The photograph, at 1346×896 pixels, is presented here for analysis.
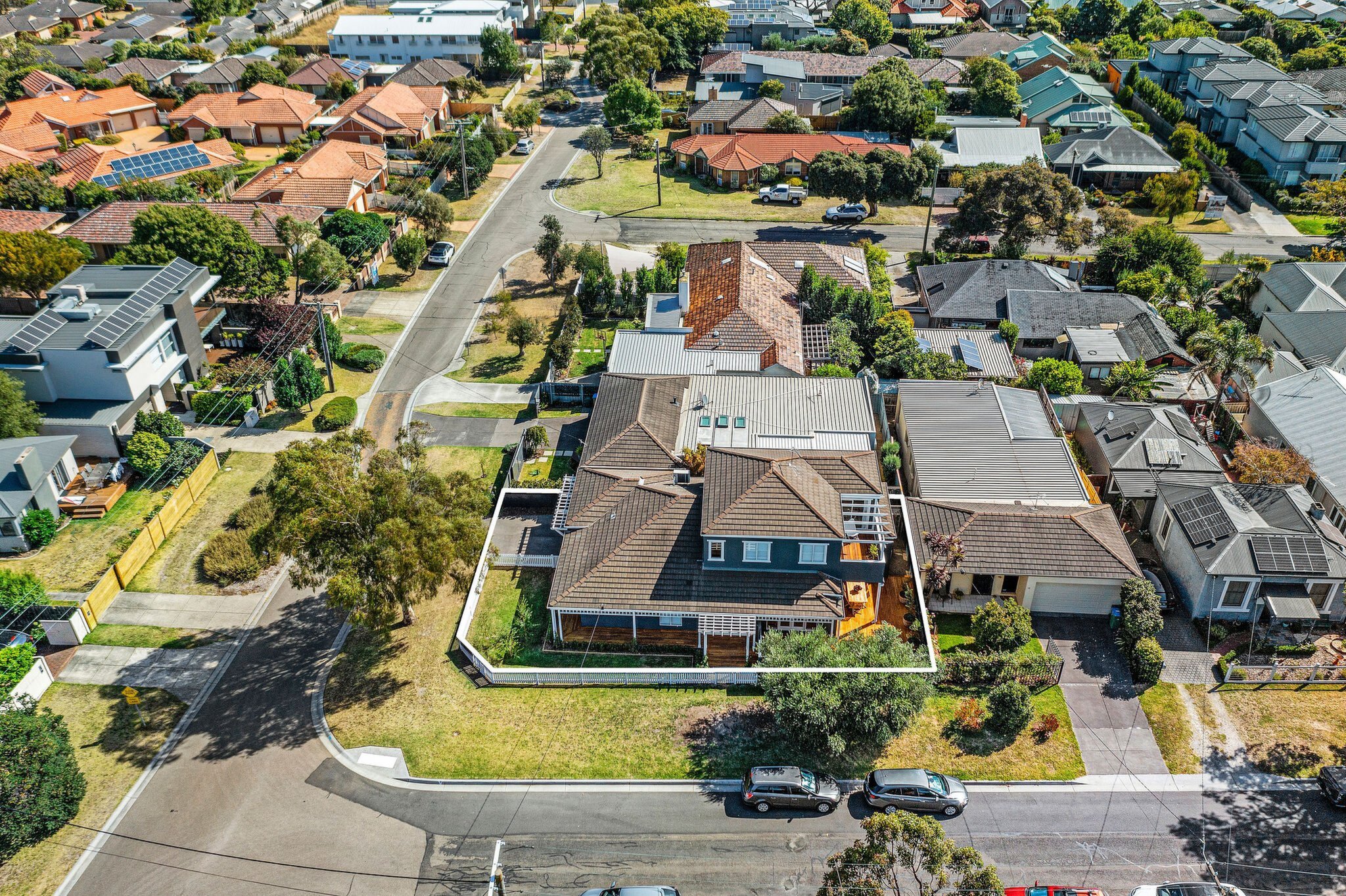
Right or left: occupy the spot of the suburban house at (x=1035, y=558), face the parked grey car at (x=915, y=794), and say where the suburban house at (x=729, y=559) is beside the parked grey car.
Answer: right

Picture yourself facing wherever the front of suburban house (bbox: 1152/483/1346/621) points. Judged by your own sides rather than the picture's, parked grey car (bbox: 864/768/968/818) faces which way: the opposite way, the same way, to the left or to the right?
to the left

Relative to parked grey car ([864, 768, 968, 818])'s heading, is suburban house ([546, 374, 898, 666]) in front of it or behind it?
behind

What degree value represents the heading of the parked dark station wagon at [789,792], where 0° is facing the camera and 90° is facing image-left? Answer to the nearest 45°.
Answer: approximately 270°

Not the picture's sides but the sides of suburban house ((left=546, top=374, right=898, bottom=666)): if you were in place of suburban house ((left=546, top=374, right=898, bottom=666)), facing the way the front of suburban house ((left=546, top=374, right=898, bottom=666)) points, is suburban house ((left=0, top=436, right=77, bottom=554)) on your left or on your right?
on your right

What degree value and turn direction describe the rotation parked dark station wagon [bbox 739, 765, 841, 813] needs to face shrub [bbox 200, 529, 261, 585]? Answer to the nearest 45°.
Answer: approximately 180°

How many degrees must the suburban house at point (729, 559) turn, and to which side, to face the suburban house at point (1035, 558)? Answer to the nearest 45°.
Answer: approximately 90° to its left

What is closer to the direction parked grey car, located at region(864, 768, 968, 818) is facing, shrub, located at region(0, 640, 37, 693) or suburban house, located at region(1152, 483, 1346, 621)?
the suburban house

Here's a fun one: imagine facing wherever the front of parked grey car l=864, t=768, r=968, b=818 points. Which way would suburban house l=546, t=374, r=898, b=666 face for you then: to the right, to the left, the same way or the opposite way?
to the right

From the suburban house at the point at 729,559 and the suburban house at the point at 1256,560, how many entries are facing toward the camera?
2

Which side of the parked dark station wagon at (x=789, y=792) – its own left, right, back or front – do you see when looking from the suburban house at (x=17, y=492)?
back

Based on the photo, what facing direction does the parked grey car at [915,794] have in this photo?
to the viewer's right

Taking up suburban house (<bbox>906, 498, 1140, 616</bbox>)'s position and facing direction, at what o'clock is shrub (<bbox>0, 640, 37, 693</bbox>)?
The shrub is roughly at 2 o'clock from the suburban house.

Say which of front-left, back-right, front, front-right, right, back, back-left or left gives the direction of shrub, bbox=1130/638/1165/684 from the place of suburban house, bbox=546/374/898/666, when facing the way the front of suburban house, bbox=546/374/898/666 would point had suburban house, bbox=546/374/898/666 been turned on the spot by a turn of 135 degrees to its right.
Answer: back-right

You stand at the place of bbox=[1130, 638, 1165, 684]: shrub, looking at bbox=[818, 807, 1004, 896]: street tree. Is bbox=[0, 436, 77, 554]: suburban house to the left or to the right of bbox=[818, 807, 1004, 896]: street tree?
right
